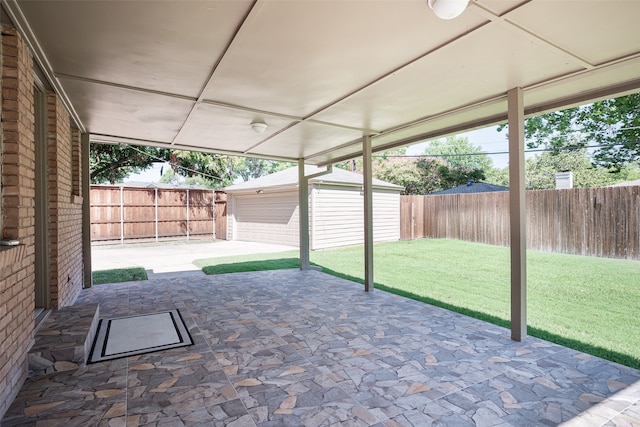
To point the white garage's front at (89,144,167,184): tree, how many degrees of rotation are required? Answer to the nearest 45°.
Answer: approximately 45° to its right

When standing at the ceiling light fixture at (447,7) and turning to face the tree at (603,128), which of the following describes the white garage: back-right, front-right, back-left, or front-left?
front-left

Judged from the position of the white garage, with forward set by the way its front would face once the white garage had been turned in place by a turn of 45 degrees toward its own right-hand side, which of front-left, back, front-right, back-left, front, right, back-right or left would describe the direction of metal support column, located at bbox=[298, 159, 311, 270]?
left

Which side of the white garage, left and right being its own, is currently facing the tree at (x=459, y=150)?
back

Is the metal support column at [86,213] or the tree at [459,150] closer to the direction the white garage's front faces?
the metal support column

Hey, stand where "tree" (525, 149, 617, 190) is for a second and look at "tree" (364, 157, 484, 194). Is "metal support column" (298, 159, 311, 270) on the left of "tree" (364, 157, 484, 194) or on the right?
left

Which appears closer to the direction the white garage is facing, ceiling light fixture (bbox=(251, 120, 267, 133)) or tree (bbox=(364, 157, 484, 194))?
the ceiling light fixture

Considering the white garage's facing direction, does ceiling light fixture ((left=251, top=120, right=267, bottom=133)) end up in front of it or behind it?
in front

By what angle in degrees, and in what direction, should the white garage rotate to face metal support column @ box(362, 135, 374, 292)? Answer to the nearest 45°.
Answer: approximately 45° to its left

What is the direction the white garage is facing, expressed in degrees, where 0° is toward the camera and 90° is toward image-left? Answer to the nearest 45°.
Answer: approximately 45°

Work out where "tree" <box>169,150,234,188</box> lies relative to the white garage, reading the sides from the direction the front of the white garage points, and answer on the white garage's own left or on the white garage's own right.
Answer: on the white garage's own right

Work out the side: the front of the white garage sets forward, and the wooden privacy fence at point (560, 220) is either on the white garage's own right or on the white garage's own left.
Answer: on the white garage's own left
